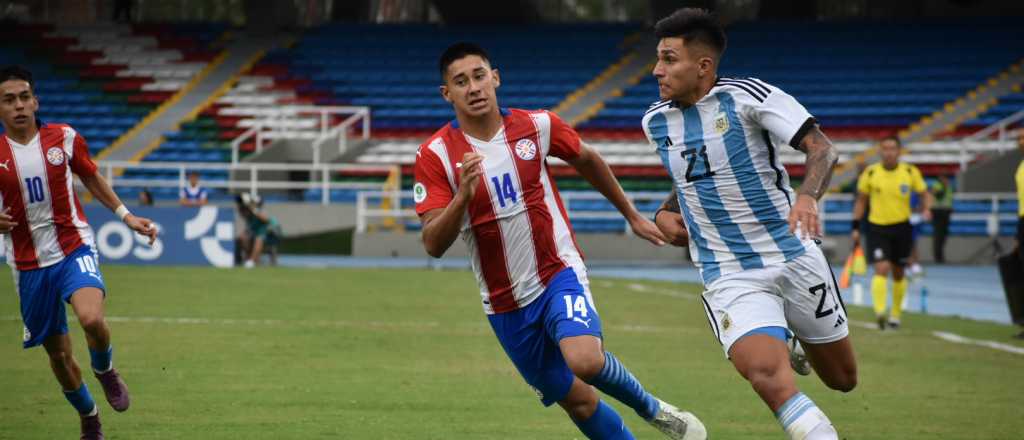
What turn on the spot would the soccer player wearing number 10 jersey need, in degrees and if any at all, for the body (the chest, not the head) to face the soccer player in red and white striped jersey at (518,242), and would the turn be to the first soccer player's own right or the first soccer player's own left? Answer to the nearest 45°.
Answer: approximately 45° to the first soccer player's own left

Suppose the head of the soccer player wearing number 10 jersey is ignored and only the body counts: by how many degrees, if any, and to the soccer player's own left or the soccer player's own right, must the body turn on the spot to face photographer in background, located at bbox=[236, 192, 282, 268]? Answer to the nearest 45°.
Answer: approximately 180°
